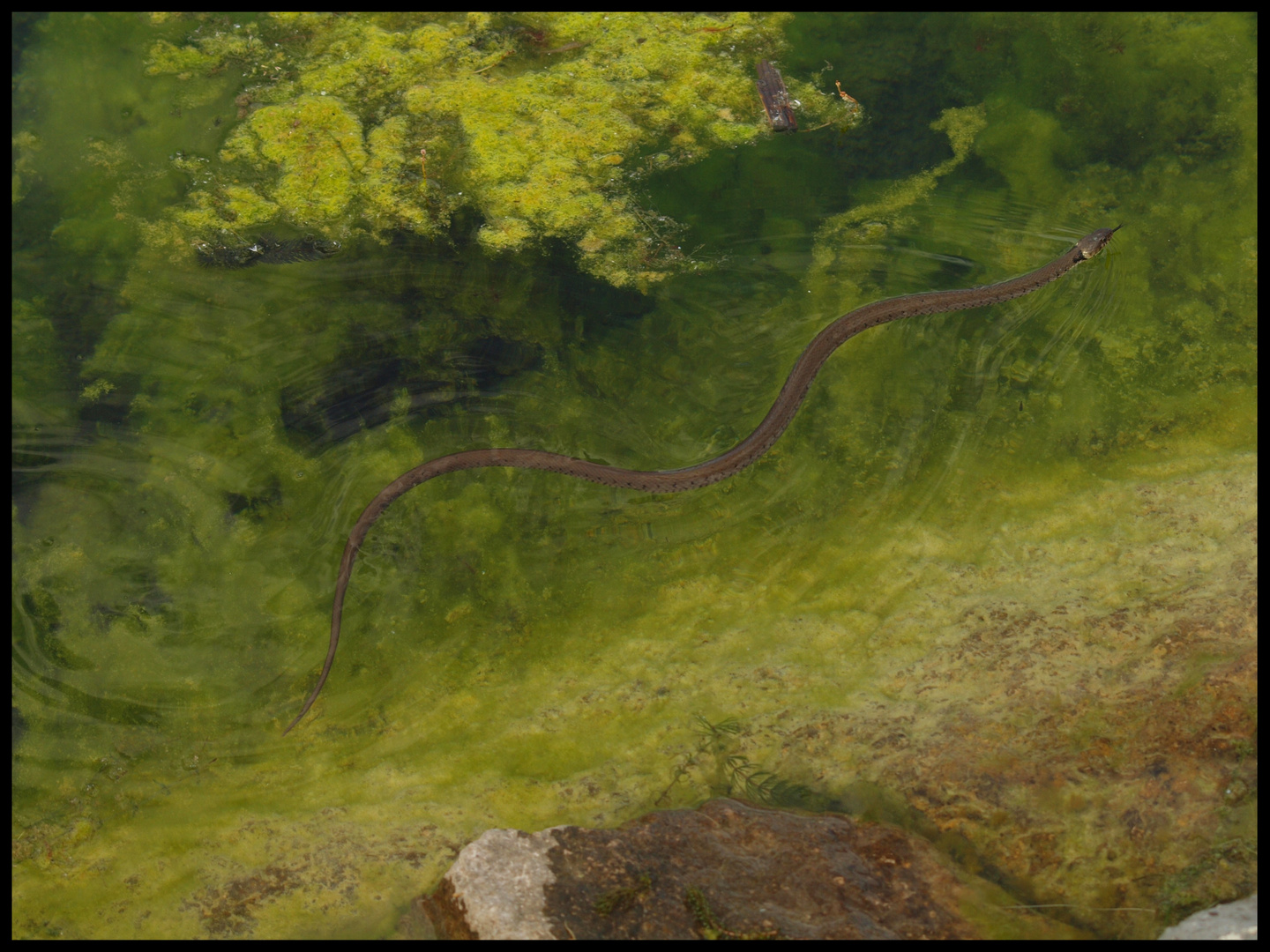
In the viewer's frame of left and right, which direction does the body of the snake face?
facing away from the viewer and to the right of the viewer

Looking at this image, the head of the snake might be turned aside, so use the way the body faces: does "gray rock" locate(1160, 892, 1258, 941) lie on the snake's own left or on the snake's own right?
on the snake's own right

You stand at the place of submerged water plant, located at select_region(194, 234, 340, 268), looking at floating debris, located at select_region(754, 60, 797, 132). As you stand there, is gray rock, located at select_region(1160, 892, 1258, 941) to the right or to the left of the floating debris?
right
